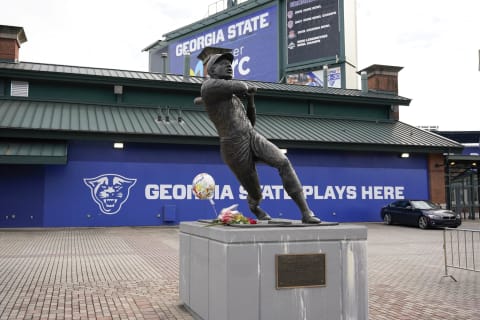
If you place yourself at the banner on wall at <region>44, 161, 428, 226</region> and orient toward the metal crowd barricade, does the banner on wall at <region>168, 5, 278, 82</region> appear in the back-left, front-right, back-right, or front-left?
back-left

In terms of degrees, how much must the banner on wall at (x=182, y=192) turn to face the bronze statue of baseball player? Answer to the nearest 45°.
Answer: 0° — it already faces it

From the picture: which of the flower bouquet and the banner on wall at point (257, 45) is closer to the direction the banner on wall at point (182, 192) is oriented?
the flower bouquet

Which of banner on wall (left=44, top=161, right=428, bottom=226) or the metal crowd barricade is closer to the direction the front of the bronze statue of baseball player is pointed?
the metal crowd barricade

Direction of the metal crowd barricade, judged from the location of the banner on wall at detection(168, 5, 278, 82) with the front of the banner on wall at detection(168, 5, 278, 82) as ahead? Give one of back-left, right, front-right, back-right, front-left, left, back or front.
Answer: front-left

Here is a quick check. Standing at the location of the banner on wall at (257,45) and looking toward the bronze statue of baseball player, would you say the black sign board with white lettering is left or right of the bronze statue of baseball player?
left

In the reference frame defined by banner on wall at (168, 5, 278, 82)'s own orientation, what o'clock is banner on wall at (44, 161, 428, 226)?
banner on wall at (44, 161, 428, 226) is roughly at 11 o'clock from banner on wall at (168, 5, 278, 82).

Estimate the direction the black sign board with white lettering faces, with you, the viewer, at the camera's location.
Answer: facing the viewer and to the left of the viewer

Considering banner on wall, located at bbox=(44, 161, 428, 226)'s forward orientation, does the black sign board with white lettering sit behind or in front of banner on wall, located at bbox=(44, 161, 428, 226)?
behind

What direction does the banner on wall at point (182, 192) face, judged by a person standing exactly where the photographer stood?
facing the viewer

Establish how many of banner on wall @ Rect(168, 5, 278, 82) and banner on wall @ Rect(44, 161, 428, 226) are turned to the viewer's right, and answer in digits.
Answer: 0

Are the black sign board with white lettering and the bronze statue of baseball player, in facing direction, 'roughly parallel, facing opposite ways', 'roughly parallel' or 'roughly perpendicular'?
roughly perpendicular

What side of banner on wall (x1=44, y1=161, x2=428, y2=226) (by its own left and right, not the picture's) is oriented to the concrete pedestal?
front
